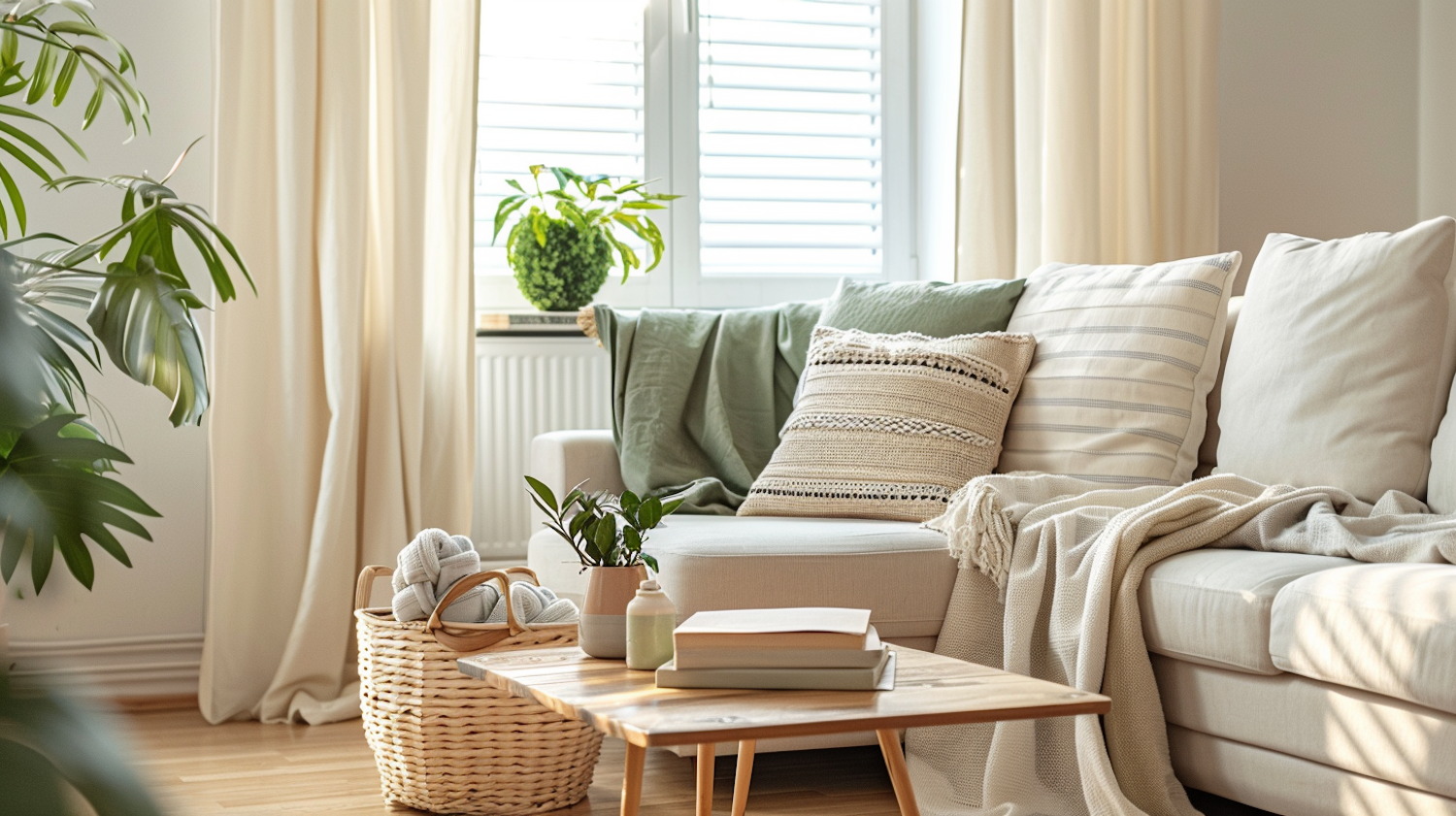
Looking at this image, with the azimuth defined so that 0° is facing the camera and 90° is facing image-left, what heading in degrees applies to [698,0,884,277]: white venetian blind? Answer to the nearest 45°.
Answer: approximately 0°

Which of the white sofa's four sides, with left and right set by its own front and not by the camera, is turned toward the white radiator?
right

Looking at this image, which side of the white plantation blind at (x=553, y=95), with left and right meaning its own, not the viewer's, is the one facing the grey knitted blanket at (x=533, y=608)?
front

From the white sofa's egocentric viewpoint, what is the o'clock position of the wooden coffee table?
The wooden coffee table is roughly at 12 o'clock from the white sofa.

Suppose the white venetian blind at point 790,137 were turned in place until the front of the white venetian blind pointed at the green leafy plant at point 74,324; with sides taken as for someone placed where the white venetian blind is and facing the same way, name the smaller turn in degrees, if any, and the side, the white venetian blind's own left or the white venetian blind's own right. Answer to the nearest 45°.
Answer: approximately 45° to the white venetian blind's own right

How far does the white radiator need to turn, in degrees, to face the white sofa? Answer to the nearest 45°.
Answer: approximately 45° to its left

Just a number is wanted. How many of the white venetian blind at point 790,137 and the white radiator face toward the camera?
2

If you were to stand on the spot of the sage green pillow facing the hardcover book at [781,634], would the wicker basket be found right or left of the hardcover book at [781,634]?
right

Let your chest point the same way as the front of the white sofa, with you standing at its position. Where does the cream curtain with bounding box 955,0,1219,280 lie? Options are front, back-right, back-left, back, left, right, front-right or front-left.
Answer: back-right

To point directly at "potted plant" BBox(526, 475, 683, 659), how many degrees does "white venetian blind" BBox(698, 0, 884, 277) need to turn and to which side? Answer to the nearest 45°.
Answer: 0° — it already faces it

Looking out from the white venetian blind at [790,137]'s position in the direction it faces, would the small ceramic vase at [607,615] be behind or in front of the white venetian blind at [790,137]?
in front
